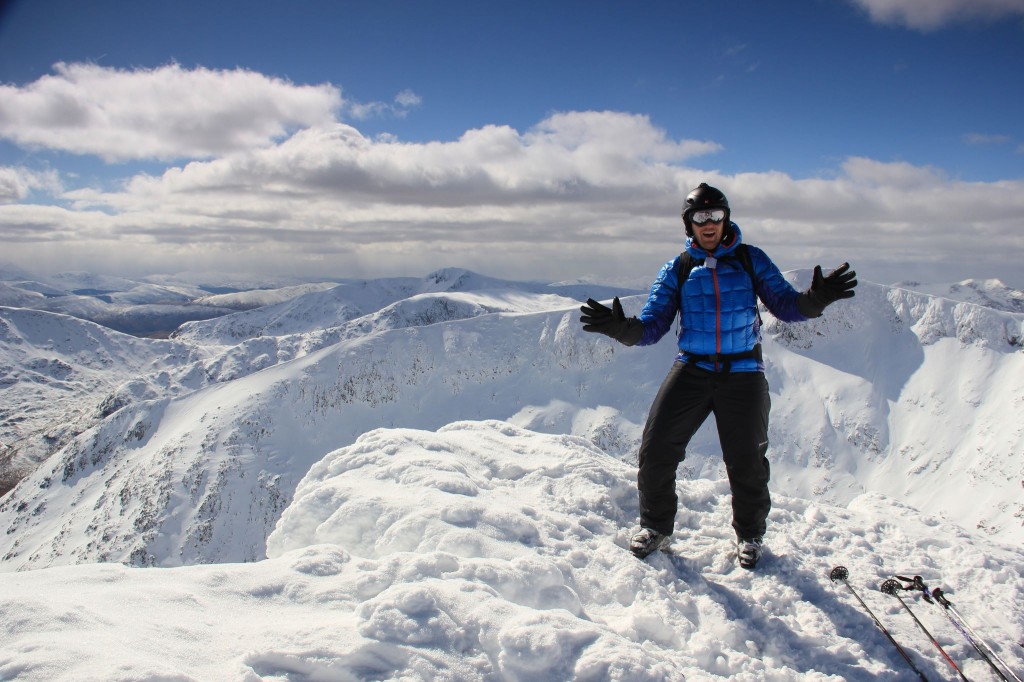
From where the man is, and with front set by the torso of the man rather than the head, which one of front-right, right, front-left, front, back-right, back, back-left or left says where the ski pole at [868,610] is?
front-left

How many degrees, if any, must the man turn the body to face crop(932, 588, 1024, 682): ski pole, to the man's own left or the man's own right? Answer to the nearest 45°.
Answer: approximately 45° to the man's own left

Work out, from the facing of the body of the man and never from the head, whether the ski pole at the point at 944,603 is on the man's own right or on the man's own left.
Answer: on the man's own left

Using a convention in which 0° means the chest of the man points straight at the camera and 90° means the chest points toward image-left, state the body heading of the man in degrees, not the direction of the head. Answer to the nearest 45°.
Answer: approximately 0°

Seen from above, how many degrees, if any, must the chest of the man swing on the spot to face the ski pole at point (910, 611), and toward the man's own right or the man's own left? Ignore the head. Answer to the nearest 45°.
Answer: approximately 45° to the man's own left
